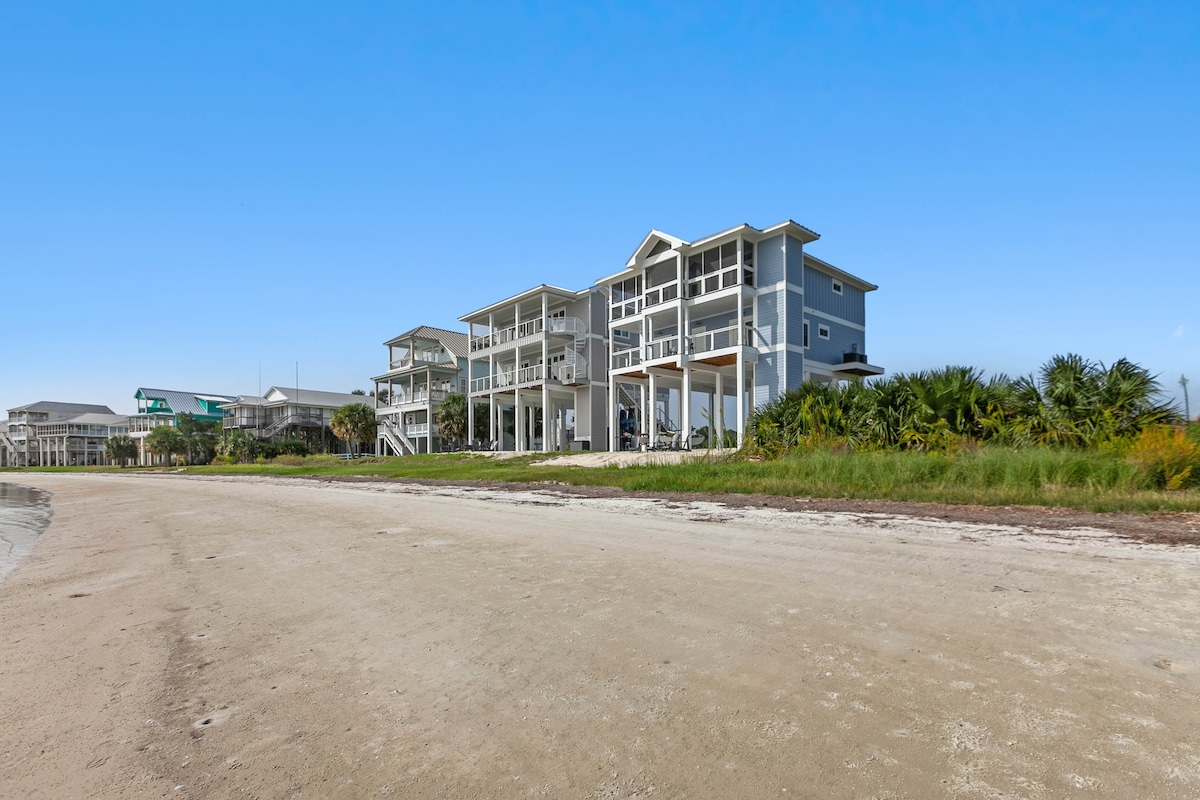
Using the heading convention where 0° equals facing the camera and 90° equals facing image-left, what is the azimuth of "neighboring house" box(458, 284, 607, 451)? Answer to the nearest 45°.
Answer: approximately 45°

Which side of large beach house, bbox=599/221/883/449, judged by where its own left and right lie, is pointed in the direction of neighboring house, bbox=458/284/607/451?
right

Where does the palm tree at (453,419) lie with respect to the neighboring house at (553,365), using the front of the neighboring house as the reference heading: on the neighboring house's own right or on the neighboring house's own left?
on the neighboring house's own right

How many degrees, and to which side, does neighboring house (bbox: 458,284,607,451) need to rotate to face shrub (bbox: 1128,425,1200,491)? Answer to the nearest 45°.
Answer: approximately 45° to its left

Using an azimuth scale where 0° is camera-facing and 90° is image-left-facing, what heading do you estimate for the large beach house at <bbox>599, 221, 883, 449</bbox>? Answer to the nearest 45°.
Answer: approximately 45°

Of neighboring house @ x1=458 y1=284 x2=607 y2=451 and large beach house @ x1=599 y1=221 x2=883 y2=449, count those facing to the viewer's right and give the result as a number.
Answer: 0

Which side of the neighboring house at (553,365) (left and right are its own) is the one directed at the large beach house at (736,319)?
left
